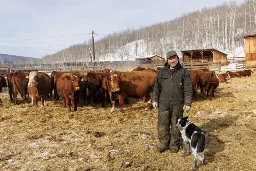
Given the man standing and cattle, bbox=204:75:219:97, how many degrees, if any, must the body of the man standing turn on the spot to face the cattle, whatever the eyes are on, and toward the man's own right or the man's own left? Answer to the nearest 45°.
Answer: approximately 180°

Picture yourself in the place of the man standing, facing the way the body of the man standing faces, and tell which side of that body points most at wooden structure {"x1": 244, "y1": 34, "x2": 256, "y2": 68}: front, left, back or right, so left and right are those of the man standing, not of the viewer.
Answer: back

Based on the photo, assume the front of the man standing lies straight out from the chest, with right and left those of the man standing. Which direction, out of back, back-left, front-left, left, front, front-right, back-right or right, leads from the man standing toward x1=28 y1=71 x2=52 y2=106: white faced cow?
back-right

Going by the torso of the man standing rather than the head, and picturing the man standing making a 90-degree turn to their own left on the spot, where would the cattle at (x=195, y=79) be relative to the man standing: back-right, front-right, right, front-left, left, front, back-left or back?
left

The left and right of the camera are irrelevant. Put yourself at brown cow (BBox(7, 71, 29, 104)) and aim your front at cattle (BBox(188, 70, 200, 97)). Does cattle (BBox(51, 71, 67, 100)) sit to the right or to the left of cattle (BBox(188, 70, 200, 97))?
left
